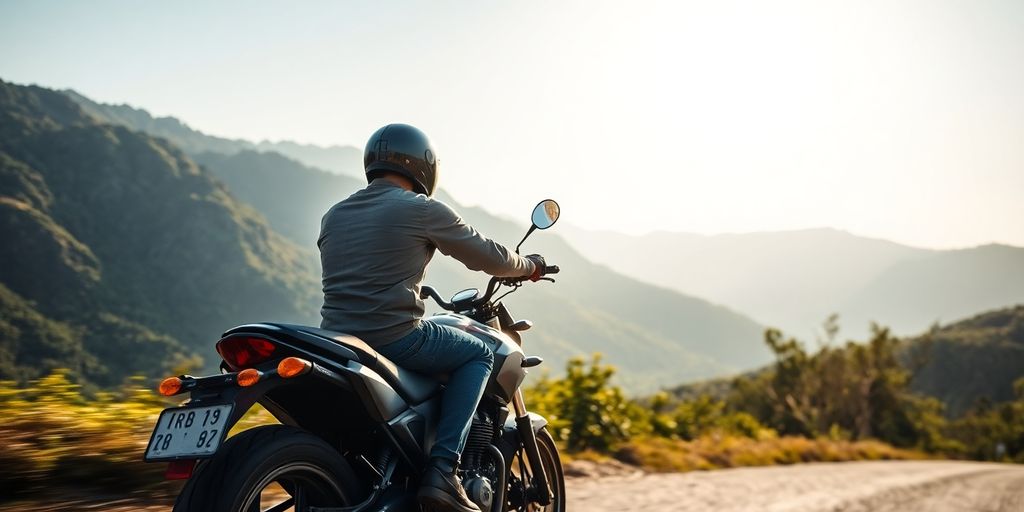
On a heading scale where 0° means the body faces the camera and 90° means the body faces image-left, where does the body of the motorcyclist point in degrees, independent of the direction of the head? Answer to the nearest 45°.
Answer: approximately 225°

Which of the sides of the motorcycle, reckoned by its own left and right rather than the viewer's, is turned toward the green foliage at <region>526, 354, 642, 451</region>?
front

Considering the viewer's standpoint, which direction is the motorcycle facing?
facing away from the viewer and to the right of the viewer

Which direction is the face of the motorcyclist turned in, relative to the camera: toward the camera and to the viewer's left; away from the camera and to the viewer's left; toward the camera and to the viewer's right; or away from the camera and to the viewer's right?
away from the camera and to the viewer's right

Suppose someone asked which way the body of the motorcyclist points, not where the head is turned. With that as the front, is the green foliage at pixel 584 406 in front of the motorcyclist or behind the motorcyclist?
in front
